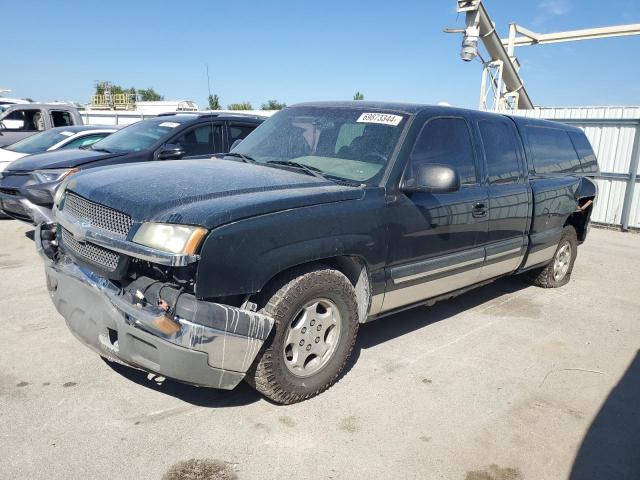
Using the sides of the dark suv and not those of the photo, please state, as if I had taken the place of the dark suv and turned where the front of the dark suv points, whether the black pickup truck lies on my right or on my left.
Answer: on my left

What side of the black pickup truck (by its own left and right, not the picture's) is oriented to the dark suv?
right

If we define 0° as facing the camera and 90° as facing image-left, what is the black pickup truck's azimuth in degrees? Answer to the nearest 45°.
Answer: approximately 45°

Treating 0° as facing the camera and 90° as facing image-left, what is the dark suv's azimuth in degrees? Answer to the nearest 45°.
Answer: approximately 45°

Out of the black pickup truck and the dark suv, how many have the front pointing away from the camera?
0
